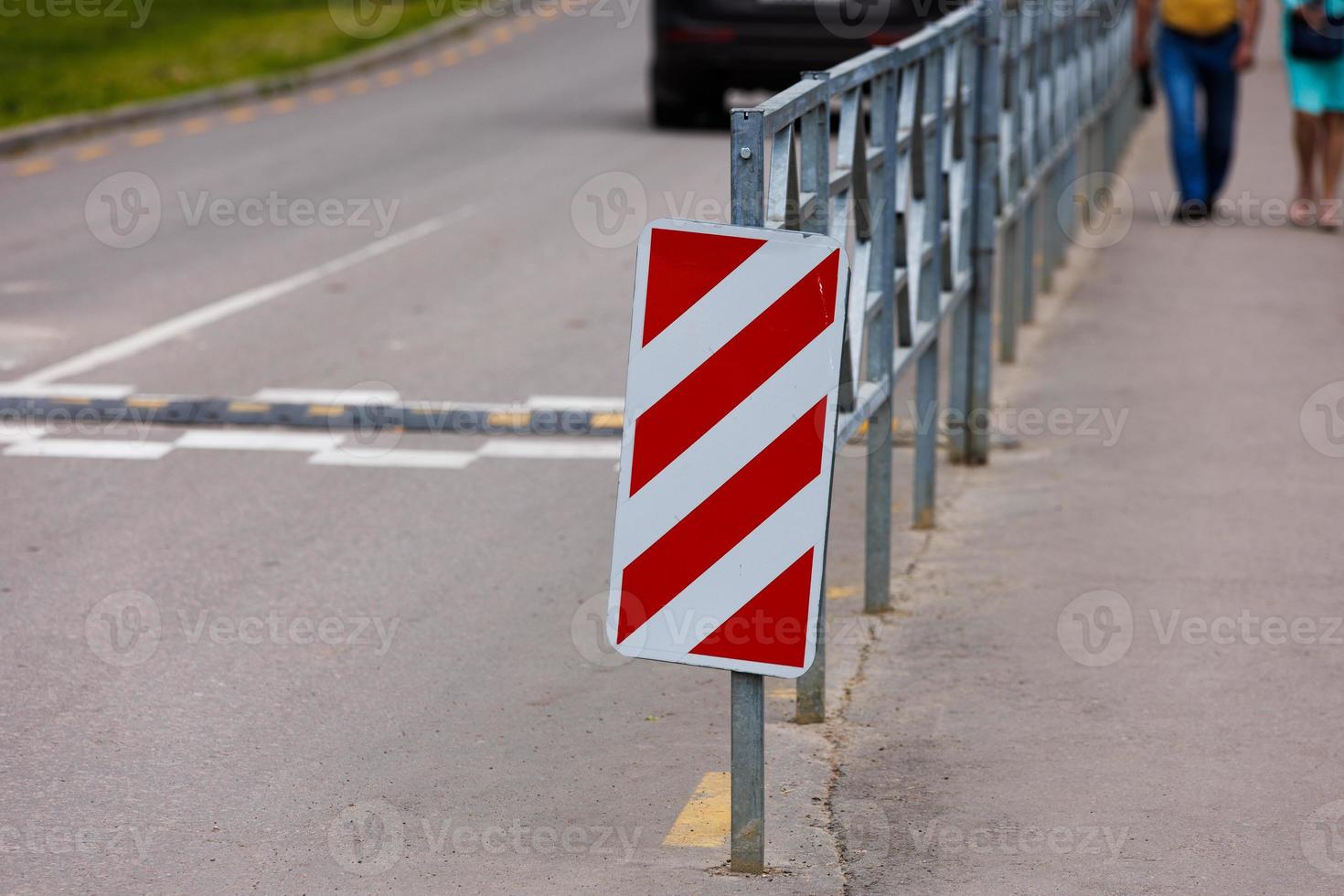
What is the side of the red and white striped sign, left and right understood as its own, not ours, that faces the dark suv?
back

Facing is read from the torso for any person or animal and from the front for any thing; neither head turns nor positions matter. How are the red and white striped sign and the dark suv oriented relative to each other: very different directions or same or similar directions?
very different directions

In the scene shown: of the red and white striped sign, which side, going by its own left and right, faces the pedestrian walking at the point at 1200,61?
back

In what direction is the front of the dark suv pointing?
away from the camera

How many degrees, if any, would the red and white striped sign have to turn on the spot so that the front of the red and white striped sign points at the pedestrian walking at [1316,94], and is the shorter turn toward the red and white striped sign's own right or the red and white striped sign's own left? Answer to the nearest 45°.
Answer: approximately 180°
